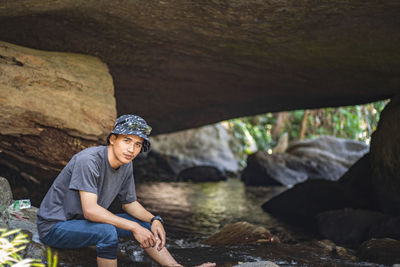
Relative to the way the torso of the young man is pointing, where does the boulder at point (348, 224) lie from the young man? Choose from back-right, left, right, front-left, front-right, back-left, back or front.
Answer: left

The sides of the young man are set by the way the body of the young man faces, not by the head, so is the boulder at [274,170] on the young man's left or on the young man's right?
on the young man's left

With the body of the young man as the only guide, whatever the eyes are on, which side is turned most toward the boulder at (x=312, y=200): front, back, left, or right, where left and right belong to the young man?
left

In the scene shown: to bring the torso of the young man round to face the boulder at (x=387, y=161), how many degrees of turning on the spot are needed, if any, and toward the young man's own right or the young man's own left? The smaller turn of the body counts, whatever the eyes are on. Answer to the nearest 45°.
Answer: approximately 90° to the young man's own left

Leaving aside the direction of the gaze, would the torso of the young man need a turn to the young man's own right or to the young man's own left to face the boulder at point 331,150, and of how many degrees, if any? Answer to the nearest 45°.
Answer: approximately 90° to the young man's own left

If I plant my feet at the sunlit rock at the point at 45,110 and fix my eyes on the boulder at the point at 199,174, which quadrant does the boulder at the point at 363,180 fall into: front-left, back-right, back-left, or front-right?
front-right

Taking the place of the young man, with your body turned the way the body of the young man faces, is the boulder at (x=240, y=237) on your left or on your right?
on your left

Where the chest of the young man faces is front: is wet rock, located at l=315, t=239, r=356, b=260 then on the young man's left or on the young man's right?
on the young man's left
